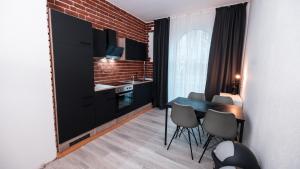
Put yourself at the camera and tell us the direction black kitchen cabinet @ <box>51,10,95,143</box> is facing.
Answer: facing the viewer and to the right of the viewer

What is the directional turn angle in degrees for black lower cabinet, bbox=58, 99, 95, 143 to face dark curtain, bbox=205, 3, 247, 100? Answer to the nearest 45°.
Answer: approximately 45° to its left

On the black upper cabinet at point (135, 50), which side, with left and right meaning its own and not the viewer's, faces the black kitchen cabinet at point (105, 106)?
right

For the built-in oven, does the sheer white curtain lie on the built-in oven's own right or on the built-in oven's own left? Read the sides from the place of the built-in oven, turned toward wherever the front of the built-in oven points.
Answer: on the built-in oven's own left

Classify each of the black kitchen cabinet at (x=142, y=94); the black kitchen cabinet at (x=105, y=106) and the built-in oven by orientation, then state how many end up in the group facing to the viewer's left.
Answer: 0

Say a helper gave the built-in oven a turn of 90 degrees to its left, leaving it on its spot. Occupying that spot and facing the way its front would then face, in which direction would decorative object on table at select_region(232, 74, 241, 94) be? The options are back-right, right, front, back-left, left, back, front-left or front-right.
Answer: front-right

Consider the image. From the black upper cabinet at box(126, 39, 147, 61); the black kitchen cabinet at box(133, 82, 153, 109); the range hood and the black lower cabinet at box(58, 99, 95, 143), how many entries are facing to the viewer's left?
0

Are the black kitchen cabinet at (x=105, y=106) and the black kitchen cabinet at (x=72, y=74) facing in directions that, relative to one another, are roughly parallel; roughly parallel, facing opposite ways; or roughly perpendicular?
roughly parallel

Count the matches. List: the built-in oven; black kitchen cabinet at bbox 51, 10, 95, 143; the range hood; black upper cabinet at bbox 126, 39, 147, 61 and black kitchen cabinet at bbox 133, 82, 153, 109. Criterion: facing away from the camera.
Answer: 0

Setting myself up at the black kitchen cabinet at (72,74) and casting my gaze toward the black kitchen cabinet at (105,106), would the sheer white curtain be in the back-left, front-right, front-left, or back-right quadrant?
front-right

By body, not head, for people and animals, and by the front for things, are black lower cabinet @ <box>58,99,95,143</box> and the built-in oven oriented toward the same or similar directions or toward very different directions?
same or similar directions

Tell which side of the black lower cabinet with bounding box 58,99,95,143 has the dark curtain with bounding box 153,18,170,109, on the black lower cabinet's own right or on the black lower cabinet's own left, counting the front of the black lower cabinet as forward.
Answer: on the black lower cabinet's own left

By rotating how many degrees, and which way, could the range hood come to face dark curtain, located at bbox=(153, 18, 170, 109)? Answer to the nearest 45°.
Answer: approximately 90° to its left
